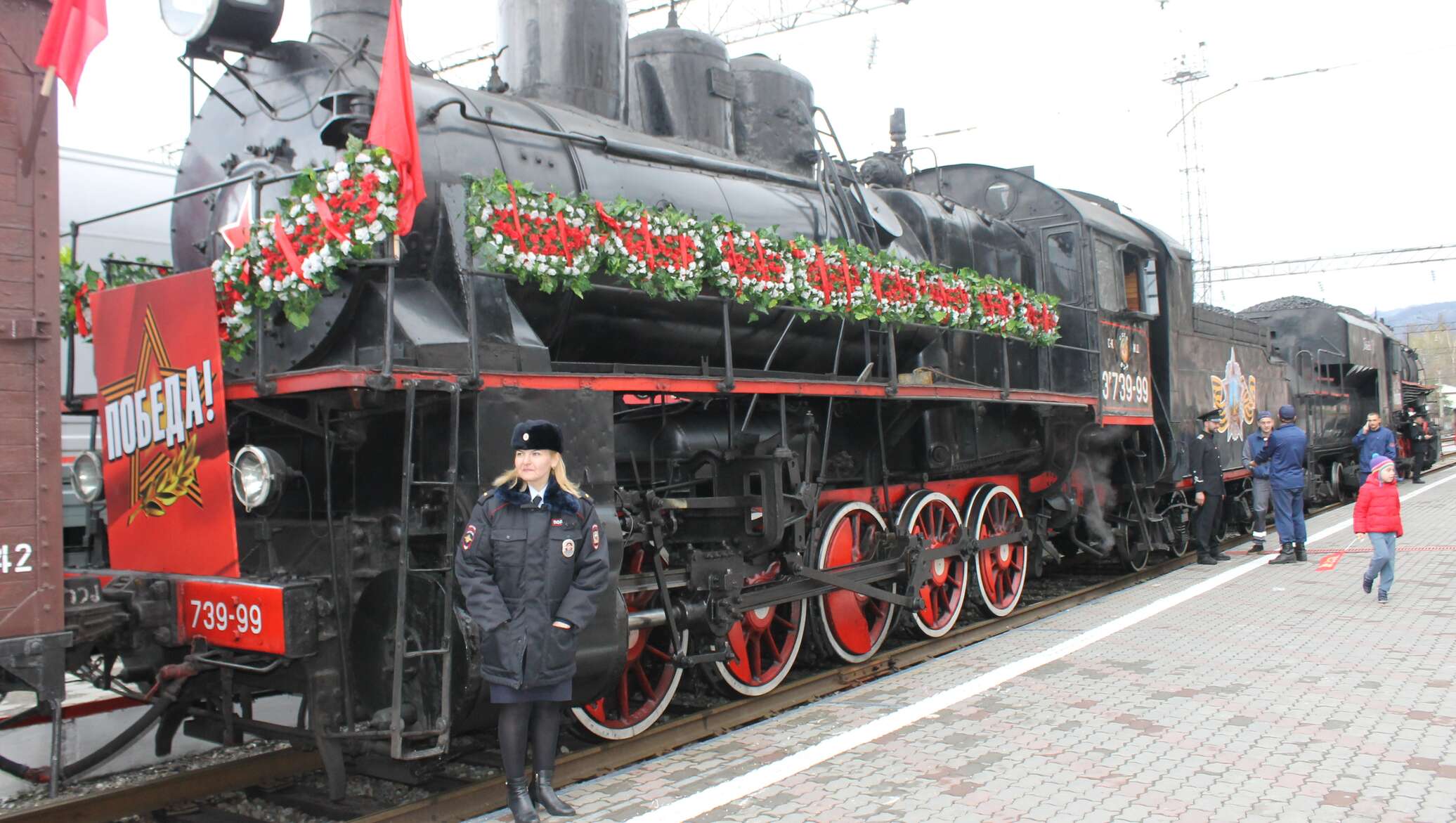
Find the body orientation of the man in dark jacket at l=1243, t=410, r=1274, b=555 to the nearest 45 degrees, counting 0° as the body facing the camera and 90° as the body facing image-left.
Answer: approximately 0°

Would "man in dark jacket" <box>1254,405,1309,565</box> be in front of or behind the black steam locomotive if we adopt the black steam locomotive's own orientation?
behind

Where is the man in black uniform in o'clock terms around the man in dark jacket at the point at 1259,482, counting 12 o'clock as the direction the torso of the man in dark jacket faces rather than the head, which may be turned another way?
The man in black uniform is roughly at 1 o'clock from the man in dark jacket.

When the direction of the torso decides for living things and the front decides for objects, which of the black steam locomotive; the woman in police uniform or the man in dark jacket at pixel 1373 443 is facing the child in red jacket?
the man in dark jacket

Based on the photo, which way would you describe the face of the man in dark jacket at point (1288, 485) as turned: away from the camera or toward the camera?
away from the camera

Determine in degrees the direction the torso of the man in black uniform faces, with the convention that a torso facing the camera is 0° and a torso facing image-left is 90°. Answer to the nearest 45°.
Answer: approximately 270°

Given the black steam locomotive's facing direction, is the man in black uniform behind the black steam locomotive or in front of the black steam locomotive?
behind
